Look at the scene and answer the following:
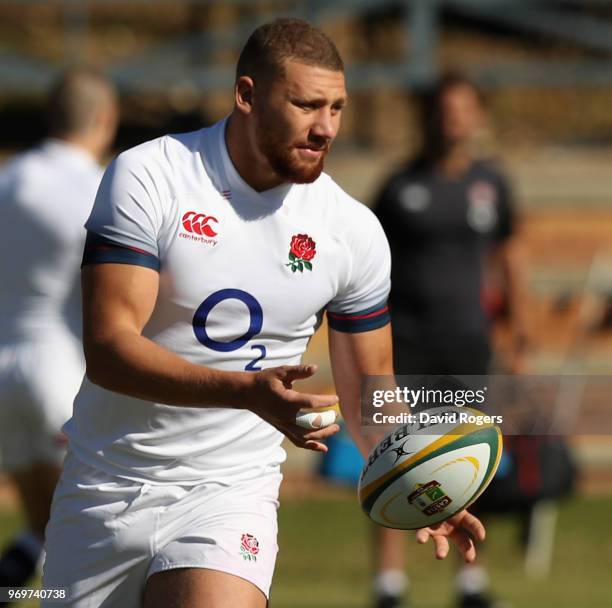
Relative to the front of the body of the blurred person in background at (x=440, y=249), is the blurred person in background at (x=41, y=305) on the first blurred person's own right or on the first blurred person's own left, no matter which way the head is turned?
on the first blurred person's own right

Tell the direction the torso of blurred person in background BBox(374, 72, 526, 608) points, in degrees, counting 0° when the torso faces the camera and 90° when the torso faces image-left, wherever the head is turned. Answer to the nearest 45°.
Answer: approximately 0°

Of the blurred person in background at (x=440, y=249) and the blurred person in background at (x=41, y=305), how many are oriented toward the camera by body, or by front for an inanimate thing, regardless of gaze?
1

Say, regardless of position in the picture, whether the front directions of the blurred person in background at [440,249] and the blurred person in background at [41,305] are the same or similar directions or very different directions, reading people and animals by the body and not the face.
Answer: very different directions

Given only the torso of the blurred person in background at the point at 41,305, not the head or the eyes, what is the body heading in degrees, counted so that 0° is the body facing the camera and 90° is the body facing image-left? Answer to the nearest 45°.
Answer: approximately 225°

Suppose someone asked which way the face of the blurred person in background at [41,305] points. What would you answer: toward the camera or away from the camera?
away from the camera
